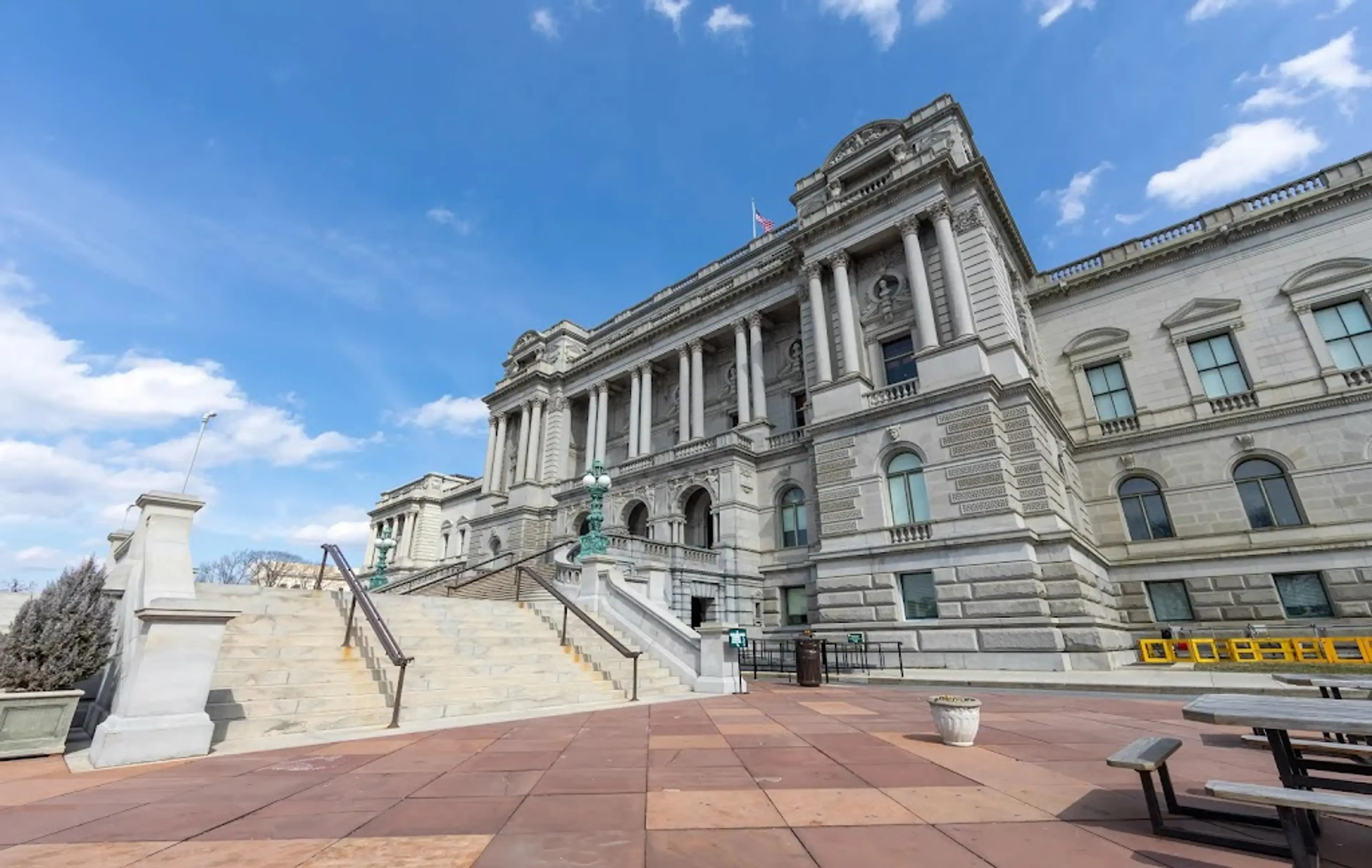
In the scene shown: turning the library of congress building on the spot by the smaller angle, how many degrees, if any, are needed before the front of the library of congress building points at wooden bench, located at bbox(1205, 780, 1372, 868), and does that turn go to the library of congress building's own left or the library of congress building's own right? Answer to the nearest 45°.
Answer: approximately 45° to the library of congress building's own left

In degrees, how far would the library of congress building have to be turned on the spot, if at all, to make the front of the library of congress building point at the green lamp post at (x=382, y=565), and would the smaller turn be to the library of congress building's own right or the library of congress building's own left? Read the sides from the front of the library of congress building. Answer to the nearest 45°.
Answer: approximately 45° to the library of congress building's own right

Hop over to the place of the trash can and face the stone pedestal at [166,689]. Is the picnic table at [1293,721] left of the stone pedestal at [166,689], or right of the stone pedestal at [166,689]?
left

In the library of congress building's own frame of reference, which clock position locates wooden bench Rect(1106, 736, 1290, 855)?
The wooden bench is roughly at 11 o'clock from the library of congress building.

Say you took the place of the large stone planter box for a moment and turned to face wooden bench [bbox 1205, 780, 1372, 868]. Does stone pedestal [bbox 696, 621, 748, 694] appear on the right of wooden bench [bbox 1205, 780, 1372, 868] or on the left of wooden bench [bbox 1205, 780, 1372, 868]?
left

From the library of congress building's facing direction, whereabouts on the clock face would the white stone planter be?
The white stone planter is roughly at 11 o'clock from the library of congress building.

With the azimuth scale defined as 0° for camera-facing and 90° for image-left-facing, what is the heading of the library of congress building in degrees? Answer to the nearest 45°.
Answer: approximately 45°

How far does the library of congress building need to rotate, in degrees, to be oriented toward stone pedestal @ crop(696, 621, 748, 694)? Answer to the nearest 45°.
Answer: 0° — it already faces it
